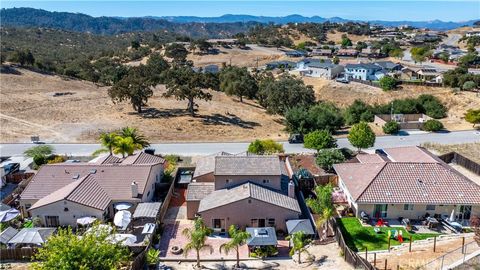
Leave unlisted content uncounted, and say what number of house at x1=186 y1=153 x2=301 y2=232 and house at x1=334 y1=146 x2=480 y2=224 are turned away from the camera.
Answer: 2

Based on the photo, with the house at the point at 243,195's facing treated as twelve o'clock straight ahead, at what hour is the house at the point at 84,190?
the house at the point at 84,190 is roughly at 9 o'clock from the house at the point at 243,195.

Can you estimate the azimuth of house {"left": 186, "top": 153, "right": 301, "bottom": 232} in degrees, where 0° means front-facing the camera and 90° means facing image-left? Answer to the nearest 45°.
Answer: approximately 180°

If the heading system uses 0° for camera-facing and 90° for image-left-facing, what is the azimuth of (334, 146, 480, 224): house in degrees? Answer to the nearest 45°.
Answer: approximately 180°

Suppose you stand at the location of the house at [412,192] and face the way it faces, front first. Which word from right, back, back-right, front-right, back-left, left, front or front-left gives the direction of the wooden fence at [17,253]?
back-left

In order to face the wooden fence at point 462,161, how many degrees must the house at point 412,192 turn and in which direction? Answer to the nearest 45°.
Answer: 0° — it already faces it

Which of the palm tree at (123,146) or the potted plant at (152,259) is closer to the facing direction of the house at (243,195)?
the palm tree

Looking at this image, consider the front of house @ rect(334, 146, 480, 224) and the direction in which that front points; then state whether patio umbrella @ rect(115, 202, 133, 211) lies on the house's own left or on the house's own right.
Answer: on the house's own left

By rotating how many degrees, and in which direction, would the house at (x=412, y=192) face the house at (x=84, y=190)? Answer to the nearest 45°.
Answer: approximately 90° to its left

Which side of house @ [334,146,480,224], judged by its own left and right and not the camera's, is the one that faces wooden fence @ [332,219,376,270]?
back

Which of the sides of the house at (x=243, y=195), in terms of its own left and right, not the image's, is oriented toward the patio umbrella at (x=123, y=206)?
left

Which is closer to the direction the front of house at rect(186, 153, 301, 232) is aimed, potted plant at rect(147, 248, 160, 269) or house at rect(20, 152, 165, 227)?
the house
